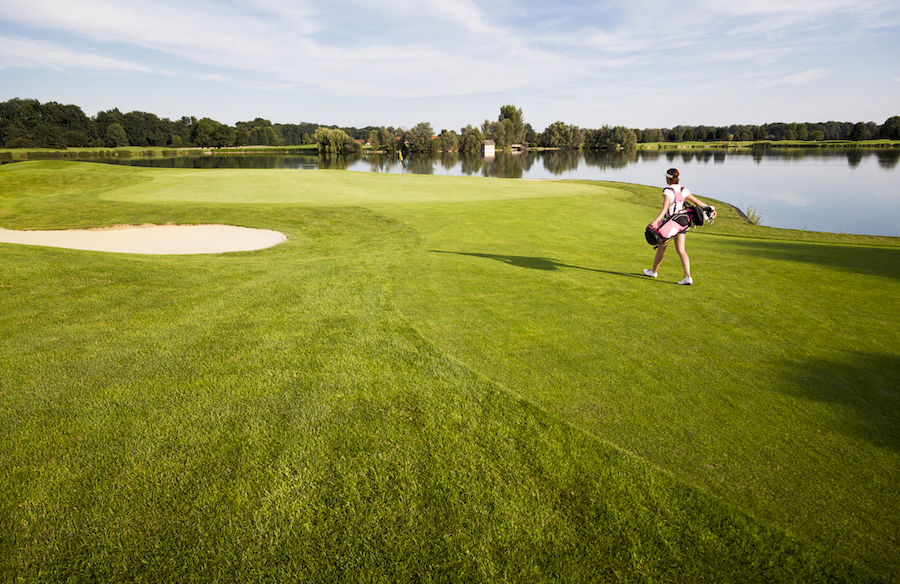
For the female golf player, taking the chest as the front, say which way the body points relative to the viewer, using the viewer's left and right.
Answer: facing away from the viewer and to the left of the viewer
